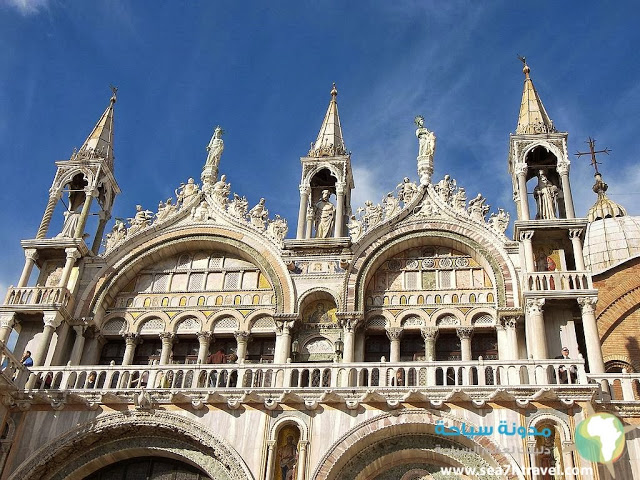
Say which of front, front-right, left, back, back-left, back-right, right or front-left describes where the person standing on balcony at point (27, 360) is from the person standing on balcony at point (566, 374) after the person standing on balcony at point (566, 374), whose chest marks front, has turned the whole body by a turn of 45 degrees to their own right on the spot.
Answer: front-right

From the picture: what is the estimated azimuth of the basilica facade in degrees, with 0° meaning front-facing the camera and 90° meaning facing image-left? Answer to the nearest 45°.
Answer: approximately 0°

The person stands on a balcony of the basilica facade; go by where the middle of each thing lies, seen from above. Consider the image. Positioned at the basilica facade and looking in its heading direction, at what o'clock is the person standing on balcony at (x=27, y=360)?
The person standing on balcony is roughly at 3 o'clock from the basilica facade.
